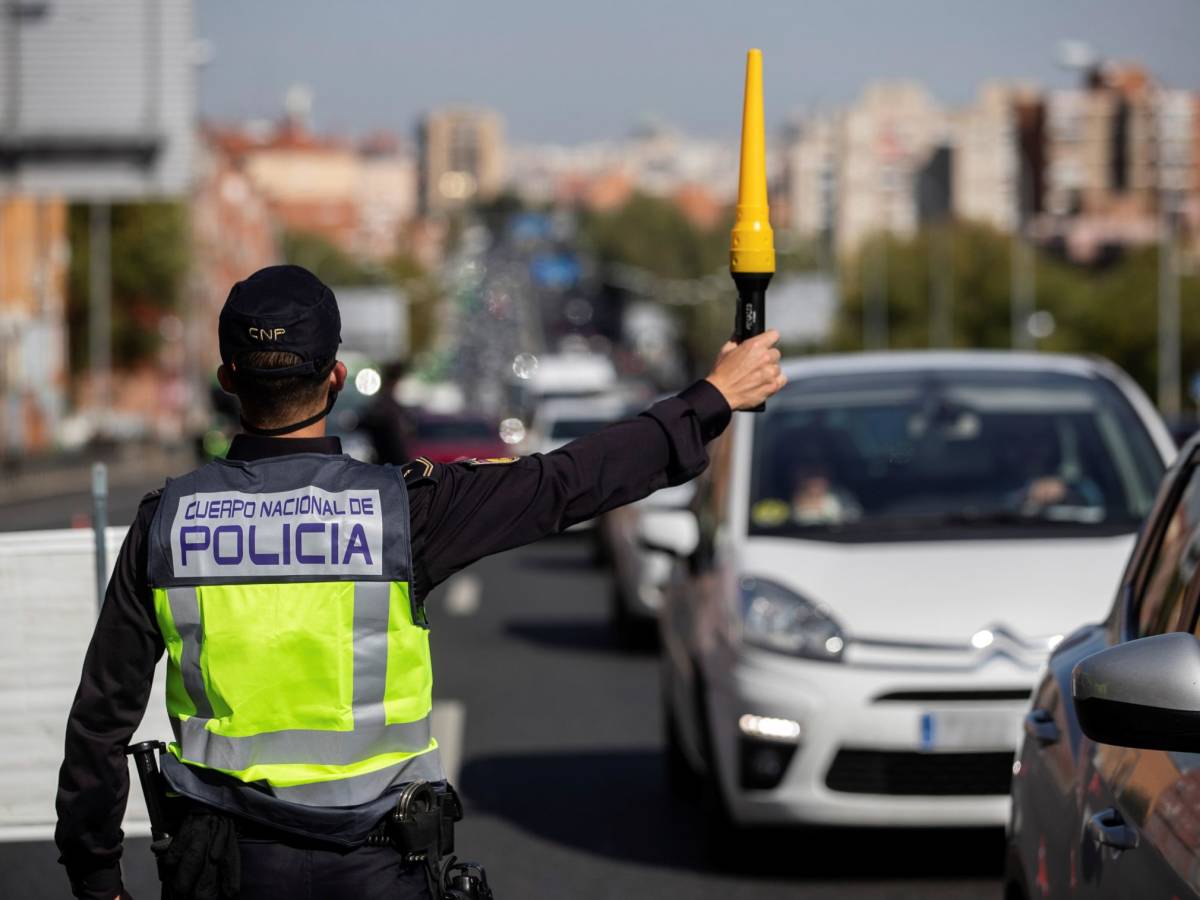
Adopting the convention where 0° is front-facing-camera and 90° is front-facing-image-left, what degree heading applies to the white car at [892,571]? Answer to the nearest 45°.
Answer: approximately 0°

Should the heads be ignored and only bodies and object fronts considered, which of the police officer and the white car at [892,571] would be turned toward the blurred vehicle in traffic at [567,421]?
the police officer

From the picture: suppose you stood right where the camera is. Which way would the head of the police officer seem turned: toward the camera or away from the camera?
away from the camera

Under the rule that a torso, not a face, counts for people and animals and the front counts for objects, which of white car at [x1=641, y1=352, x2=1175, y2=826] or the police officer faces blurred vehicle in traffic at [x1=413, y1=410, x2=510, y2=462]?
the police officer

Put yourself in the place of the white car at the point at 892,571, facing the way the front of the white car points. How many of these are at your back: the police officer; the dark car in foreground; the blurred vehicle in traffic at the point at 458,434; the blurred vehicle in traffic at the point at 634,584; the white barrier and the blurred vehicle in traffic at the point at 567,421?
3

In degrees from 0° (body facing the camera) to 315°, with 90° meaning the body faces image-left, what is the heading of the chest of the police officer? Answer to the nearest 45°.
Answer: approximately 180°

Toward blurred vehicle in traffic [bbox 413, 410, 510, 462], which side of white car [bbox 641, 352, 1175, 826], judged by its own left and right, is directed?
back

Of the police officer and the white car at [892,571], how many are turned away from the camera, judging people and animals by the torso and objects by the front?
1

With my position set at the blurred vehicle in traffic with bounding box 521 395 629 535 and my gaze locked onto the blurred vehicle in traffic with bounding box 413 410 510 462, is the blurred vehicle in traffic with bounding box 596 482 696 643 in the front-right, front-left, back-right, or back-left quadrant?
back-left

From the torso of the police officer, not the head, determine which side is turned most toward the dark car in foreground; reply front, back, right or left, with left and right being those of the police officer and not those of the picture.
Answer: right

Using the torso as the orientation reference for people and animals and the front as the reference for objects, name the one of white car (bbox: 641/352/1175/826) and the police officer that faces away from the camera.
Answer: the police officer

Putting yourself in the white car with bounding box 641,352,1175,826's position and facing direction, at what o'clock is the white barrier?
The white barrier is roughly at 1 o'clock from the white car.

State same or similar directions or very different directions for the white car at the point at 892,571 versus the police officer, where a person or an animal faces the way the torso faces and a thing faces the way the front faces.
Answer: very different directions
